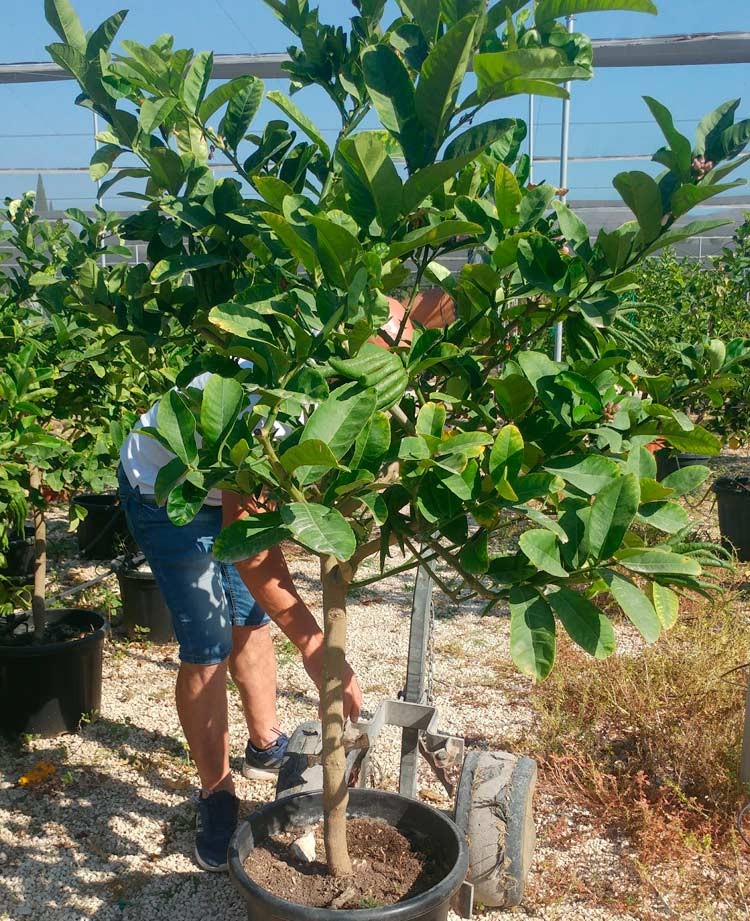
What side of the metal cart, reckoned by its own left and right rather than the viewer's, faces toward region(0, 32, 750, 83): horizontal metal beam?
back

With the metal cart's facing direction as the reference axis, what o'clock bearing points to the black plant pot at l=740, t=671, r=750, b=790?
The black plant pot is roughly at 8 o'clock from the metal cart.

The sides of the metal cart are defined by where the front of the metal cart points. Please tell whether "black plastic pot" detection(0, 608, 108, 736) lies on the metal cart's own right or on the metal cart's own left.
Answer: on the metal cart's own right

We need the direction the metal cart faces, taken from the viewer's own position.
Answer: facing the viewer

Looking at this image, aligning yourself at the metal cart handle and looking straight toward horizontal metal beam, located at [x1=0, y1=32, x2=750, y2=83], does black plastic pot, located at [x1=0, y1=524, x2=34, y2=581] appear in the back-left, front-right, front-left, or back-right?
front-left

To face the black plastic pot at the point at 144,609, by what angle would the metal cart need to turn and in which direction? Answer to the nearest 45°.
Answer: approximately 135° to its right
